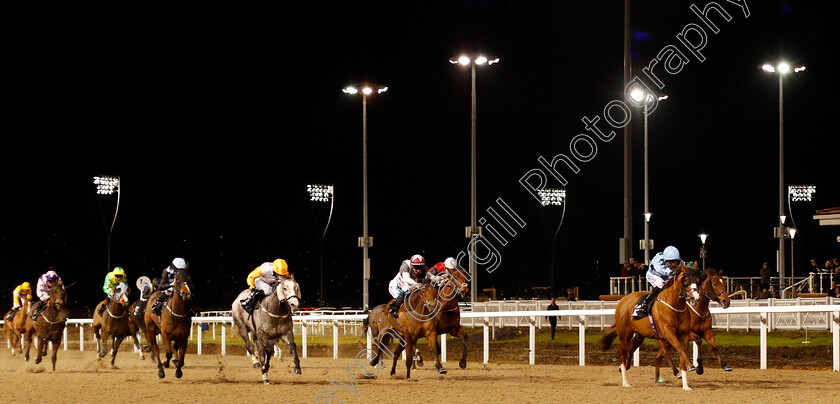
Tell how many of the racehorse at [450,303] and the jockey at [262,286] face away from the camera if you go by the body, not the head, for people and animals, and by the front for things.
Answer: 0

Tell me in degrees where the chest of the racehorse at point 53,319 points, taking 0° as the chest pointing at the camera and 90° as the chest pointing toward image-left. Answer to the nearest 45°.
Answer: approximately 315°

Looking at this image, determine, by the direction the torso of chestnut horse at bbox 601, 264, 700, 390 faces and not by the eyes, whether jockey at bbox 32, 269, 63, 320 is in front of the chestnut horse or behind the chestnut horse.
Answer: behind

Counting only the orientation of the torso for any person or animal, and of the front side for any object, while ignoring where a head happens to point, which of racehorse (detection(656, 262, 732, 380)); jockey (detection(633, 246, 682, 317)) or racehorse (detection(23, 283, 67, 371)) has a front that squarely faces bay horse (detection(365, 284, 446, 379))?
racehorse (detection(23, 283, 67, 371))

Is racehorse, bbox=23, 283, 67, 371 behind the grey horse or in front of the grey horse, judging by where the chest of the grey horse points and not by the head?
behind

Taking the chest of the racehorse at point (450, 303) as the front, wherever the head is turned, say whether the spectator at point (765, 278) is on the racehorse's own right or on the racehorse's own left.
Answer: on the racehorse's own left

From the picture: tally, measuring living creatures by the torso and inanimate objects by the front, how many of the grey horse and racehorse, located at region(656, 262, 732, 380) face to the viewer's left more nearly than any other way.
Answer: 0

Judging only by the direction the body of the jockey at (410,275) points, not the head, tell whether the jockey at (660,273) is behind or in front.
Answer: in front

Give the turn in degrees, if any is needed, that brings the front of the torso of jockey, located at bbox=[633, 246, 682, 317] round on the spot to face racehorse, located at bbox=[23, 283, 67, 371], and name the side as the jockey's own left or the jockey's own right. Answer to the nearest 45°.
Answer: approximately 135° to the jockey's own right

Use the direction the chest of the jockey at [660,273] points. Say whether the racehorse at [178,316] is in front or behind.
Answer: behind
